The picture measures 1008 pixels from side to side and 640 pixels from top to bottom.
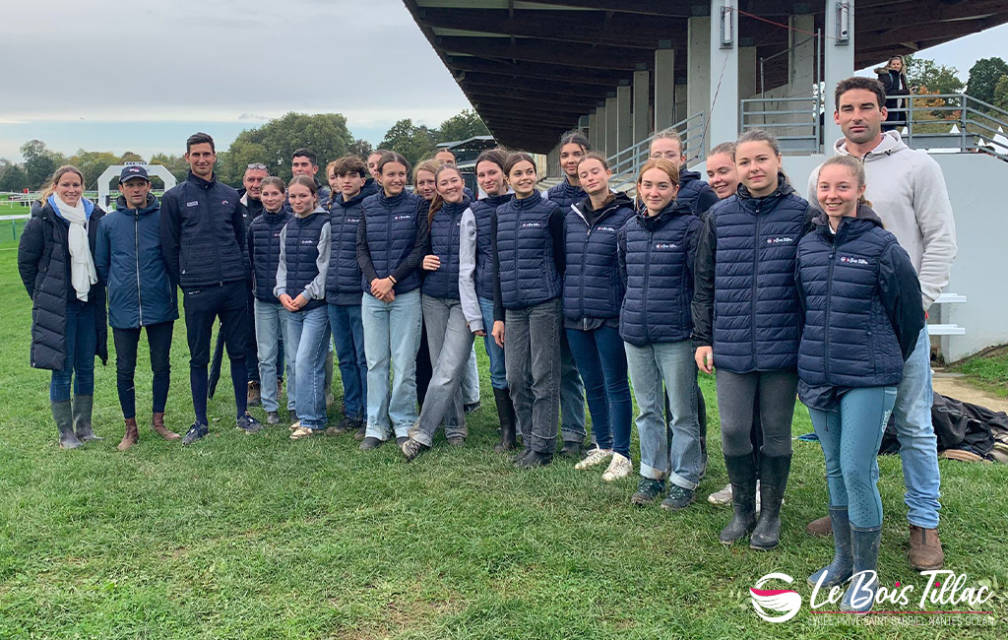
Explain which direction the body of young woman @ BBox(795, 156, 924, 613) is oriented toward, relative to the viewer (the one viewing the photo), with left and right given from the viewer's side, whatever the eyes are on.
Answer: facing the viewer and to the left of the viewer

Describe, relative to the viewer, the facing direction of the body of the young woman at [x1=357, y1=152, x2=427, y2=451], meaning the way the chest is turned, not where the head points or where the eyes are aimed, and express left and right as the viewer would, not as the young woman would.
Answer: facing the viewer

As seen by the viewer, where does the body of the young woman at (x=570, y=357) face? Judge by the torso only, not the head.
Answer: toward the camera

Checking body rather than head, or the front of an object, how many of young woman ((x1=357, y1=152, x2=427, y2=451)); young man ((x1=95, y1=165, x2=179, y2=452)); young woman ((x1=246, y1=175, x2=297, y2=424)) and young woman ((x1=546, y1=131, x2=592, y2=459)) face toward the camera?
4

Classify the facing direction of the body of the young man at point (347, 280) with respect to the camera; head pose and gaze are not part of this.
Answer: toward the camera

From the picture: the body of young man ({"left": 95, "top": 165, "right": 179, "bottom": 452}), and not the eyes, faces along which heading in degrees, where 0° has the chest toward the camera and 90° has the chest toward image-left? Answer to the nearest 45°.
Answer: approximately 0°

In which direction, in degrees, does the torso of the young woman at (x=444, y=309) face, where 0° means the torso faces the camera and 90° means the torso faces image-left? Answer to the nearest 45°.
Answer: approximately 0°

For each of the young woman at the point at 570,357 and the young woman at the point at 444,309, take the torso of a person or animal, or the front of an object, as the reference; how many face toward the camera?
2
